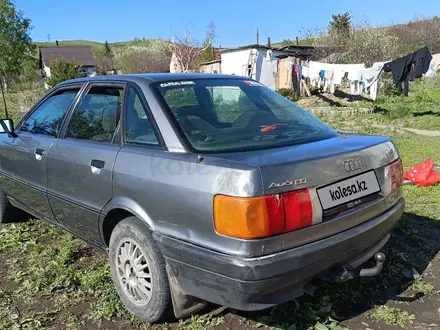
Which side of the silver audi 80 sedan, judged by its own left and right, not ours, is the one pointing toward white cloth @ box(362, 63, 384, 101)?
right

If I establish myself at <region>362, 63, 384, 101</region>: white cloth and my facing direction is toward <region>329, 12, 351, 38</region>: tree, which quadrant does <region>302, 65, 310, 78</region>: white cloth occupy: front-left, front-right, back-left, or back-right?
front-left

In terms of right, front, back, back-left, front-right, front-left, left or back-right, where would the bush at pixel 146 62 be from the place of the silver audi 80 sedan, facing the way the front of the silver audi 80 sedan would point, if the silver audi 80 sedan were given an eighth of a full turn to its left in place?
right

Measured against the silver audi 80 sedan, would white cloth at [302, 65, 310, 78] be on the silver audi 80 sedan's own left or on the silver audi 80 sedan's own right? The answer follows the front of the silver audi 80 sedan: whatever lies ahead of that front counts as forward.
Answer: on the silver audi 80 sedan's own right

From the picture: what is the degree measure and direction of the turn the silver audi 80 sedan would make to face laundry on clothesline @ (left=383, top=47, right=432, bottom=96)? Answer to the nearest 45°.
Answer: approximately 90° to its right

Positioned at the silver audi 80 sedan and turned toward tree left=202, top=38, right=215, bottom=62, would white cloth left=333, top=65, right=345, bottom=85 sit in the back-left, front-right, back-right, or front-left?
front-right

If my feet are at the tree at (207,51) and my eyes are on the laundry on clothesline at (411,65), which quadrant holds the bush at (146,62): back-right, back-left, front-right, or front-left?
back-right

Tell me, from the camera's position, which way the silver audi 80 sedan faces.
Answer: facing away from the viewer and to the left of the viewer

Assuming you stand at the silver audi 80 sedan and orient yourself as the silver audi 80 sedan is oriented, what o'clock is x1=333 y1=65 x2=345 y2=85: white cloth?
The white cloth is roughly at 2 o'clock from the silver audi 80 sedan.

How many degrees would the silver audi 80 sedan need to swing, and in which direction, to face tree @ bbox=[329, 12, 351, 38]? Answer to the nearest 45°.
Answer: approximately 45° to its right

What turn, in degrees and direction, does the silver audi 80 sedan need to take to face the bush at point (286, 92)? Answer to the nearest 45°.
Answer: approximately 45° to its right
